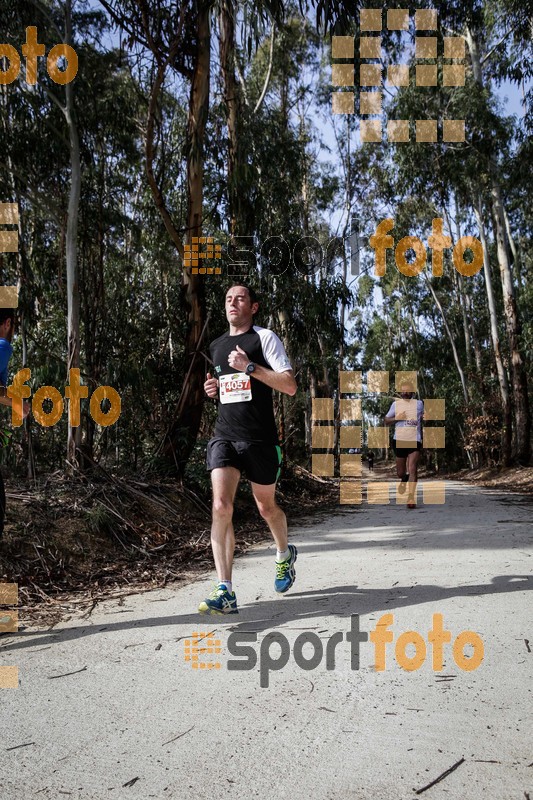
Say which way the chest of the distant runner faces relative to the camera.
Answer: toward the camera

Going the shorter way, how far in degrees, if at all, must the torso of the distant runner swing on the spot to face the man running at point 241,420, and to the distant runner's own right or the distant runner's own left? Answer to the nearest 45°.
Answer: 0° — they already face them

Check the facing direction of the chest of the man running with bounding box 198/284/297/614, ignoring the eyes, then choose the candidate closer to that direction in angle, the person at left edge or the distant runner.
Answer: the person at left edge

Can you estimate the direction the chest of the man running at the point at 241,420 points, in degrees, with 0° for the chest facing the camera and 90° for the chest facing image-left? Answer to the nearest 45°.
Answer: approximately 45°

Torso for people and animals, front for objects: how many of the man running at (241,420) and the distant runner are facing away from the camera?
0

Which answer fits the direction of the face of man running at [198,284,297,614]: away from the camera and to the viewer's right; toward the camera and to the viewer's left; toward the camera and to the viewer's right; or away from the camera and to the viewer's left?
toward the camera and to the viewer's left
